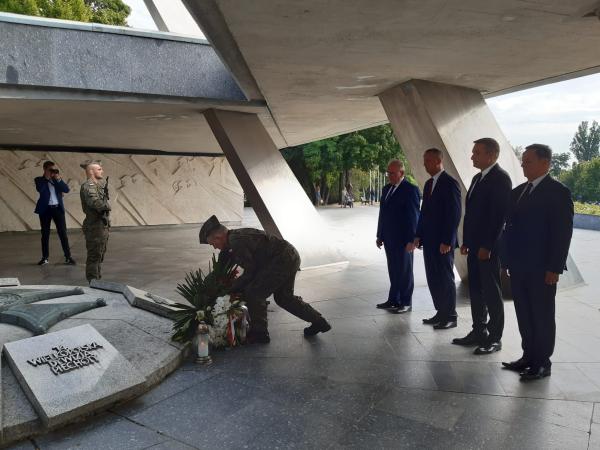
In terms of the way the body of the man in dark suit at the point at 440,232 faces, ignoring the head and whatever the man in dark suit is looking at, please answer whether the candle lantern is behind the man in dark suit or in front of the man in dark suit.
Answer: in front

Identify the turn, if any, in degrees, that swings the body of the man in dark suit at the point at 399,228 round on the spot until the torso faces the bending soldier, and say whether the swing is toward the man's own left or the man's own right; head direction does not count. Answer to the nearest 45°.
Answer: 0° — they already face them

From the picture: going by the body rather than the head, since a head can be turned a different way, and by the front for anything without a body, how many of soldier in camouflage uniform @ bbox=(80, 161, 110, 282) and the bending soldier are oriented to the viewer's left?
1

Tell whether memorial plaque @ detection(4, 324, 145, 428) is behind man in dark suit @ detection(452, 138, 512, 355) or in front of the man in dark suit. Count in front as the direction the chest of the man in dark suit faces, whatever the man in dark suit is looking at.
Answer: in front

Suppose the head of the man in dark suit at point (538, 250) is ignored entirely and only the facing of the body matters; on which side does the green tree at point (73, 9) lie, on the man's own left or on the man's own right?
on the man's own right

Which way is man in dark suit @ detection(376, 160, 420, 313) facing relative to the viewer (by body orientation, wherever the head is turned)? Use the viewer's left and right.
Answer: facing the viewer and to the left of the viewer

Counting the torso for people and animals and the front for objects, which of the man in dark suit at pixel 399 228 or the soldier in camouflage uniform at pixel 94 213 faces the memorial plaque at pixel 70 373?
the man in dark suit

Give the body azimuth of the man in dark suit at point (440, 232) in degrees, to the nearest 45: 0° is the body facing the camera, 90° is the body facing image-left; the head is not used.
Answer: approximately 45°

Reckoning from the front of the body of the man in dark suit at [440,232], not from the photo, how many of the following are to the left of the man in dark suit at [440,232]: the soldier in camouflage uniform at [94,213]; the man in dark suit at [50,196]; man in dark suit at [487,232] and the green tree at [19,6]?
1

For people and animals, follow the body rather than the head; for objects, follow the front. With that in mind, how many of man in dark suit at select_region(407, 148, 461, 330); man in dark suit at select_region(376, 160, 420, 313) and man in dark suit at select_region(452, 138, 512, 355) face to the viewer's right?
0

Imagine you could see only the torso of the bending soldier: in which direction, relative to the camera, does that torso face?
to the viewer's left

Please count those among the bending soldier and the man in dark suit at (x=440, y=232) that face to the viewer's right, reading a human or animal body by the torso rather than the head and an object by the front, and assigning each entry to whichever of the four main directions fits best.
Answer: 0

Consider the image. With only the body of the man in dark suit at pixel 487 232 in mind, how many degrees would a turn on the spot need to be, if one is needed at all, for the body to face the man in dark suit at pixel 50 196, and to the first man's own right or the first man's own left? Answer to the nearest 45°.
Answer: approximately 45° to the first man's own right
